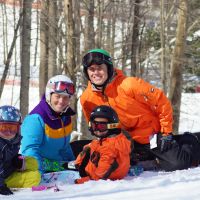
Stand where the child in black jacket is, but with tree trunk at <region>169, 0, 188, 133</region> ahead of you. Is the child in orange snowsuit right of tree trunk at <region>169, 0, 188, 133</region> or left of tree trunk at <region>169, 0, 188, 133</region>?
right

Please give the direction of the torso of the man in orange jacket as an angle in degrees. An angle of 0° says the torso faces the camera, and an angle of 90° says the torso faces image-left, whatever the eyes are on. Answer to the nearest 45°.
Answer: approximately 45°

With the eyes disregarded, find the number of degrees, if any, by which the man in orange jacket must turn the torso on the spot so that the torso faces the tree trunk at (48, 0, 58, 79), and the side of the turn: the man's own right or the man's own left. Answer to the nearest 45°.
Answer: approximately 135° to the man's own right

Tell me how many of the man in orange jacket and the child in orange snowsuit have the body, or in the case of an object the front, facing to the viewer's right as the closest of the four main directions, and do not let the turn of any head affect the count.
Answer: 0

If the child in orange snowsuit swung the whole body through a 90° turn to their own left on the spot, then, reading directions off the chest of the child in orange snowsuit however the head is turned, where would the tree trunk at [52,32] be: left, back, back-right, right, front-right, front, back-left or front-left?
back-left

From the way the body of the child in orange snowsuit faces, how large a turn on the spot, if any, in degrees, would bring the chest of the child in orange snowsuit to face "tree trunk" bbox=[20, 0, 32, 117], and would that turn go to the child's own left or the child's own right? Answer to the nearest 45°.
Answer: approximately 135° to the child's own right

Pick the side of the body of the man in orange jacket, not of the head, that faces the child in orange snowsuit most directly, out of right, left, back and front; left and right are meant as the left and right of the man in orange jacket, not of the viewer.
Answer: front

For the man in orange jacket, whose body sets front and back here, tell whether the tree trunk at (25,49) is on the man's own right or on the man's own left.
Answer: on the man's own right

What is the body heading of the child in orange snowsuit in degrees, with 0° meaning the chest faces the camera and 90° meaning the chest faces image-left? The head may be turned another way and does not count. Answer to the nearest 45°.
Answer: approximately 45°
